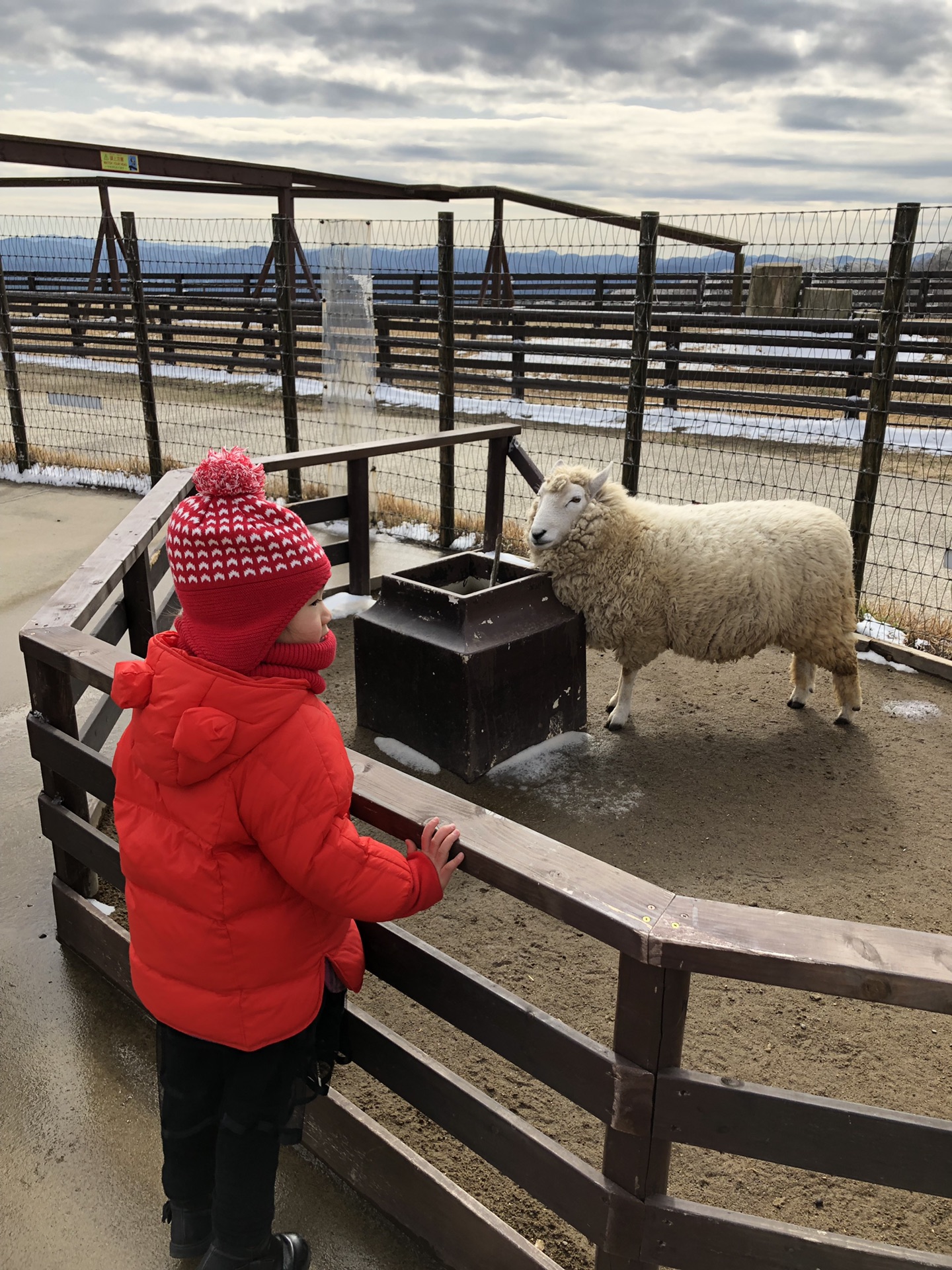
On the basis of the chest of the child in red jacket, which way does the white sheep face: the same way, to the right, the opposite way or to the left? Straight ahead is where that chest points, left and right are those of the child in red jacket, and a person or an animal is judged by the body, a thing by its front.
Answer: to the left

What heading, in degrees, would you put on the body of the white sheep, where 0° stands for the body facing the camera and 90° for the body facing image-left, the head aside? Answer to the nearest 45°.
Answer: approximately 90°

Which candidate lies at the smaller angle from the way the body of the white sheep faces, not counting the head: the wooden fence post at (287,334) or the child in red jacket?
the wooden fence post

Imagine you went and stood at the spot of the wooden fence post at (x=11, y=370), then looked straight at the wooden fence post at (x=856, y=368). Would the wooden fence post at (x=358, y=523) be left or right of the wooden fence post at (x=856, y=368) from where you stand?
right

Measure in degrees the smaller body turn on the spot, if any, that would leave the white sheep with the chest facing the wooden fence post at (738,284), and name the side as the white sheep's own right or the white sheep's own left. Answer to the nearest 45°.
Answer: approximately 90° to the white sheep's own right

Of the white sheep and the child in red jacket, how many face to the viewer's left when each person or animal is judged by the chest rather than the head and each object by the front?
1

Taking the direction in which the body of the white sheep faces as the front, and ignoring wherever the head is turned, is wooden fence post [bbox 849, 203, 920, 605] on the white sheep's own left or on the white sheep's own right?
on the white sheep's own right

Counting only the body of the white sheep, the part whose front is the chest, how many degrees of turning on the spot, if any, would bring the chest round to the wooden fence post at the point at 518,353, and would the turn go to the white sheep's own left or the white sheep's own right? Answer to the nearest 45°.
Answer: approximately 90° to the white sheep's own right

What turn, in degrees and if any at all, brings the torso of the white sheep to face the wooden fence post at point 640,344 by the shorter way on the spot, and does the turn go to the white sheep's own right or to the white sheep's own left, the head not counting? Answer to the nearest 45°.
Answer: approximately 90° to the white sheep's own right

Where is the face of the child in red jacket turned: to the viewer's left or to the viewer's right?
to the viewer's right

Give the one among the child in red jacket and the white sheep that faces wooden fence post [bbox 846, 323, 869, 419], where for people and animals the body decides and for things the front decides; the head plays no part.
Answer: the child in red jacket

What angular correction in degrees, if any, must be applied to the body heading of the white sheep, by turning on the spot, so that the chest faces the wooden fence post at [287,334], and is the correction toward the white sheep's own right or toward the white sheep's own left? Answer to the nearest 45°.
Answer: approximately 45° to the white sheep's own right

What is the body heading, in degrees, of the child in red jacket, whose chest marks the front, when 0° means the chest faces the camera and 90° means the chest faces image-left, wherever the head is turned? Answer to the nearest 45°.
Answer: approximately 225°
